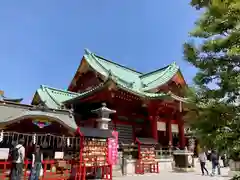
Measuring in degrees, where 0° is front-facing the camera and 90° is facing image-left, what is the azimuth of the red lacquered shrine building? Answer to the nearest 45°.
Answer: approximately 315°

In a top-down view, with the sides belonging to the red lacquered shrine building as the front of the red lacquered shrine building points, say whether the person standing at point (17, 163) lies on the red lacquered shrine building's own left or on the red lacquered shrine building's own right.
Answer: on the red lacquered shrine building's own right

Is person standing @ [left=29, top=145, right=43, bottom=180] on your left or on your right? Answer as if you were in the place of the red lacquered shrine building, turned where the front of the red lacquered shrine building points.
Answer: on your right

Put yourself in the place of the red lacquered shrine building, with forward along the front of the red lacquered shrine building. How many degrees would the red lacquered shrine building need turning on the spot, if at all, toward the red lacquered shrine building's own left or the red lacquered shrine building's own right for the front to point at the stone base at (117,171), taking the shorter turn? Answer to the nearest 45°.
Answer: approximately 45° to the red lacquered shrine building's own right
